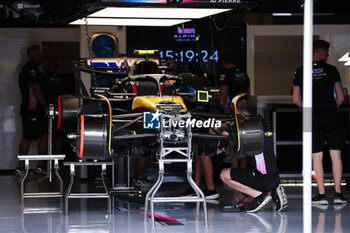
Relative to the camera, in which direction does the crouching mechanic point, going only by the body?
to the viewer's left

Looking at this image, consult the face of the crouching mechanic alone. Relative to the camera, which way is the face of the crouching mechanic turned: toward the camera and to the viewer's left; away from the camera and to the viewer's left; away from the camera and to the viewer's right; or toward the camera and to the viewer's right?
away from the camera and to the viewer's left

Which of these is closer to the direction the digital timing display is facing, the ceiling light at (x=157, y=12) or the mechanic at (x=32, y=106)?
the ceiling light

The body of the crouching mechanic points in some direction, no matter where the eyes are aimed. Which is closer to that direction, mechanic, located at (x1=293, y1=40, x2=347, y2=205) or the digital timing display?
the digital timing display

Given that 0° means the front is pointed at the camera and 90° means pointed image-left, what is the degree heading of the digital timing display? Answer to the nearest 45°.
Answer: approximately 0°

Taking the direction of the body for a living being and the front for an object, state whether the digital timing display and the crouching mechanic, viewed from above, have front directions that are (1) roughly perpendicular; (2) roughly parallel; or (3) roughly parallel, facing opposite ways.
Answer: roughly perpendicular

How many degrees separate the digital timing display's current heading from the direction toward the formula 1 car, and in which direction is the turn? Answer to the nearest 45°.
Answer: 0° — it already faces it
